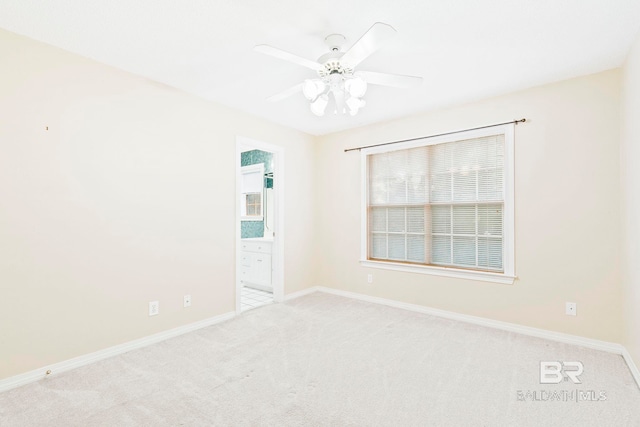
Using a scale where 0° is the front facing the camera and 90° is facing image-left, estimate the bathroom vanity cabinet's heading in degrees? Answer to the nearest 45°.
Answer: approximately 45°

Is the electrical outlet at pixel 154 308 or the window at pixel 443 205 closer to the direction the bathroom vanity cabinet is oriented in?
the electrical outlet

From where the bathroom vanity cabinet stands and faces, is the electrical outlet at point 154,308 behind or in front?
in front

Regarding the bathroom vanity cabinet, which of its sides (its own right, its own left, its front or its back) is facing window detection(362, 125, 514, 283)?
left
